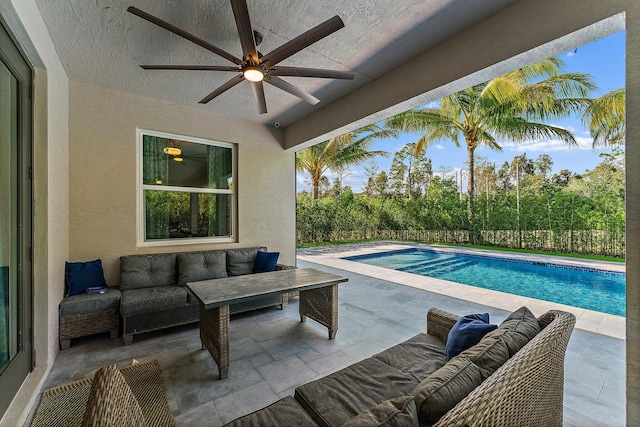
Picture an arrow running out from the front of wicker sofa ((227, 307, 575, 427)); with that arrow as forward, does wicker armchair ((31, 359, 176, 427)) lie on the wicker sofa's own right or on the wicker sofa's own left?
on the wicker sofa's own left

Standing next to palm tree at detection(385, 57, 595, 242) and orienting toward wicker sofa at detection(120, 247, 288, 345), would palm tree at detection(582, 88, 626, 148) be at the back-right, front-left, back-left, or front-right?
back-left

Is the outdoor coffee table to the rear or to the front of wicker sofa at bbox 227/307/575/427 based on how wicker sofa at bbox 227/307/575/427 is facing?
to the front

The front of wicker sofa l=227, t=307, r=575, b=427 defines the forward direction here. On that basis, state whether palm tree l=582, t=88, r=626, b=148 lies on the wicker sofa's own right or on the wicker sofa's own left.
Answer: on the wicker sofa's own right

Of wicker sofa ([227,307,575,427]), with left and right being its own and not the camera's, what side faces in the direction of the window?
front

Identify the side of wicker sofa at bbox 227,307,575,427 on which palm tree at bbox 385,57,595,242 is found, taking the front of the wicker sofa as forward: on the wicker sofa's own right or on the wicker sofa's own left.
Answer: on the wicker sofa's own right

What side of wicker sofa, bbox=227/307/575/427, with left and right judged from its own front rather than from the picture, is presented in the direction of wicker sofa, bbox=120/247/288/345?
front

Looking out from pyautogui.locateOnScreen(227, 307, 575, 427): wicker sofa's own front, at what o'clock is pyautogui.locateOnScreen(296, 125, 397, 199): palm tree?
The palm tree is roughly at 1 o'clock from the wicker sofa.

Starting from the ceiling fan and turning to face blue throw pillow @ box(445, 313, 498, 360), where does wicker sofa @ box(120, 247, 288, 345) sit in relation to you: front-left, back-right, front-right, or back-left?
back-left

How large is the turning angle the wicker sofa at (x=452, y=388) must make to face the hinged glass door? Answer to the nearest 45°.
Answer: approximately 45° to its left

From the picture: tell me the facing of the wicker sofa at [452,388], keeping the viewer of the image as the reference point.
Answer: facing away from the viewer and to the left of the viewer

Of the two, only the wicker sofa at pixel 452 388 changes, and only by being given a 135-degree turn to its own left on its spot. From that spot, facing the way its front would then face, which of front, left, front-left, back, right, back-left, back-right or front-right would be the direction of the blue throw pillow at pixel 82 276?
right

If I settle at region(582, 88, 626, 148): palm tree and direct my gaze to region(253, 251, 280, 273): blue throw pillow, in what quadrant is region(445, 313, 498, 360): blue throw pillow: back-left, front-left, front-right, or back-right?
front-left
